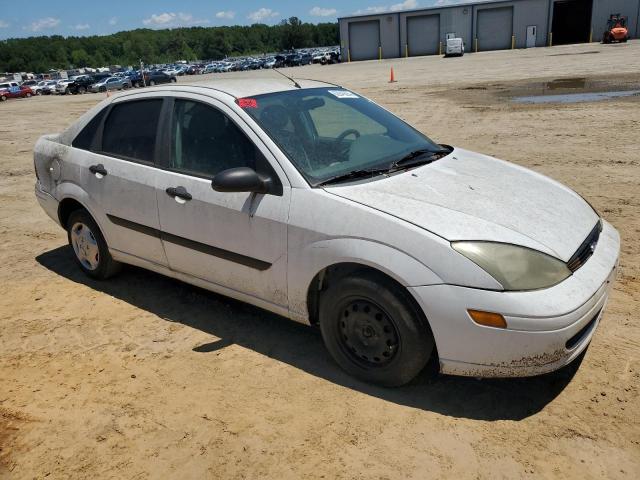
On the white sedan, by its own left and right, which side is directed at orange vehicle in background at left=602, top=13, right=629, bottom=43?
left

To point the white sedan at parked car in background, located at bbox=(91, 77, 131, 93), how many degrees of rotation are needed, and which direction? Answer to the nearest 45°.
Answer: approximately 135° to its left

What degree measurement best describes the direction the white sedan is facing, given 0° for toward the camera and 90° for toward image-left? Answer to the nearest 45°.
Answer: approximately 315°

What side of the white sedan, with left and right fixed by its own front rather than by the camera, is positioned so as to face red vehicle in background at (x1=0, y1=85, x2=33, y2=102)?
back

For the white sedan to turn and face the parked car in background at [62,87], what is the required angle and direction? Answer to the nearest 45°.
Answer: approximately 180°

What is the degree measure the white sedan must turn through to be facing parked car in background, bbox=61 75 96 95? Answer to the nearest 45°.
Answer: approximately 180°

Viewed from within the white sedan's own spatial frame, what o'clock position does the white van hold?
The white van is roughly at 8 o'clock from the white sedan.

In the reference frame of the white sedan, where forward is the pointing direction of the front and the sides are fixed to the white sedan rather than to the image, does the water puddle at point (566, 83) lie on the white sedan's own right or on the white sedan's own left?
on the white sedan's own left
